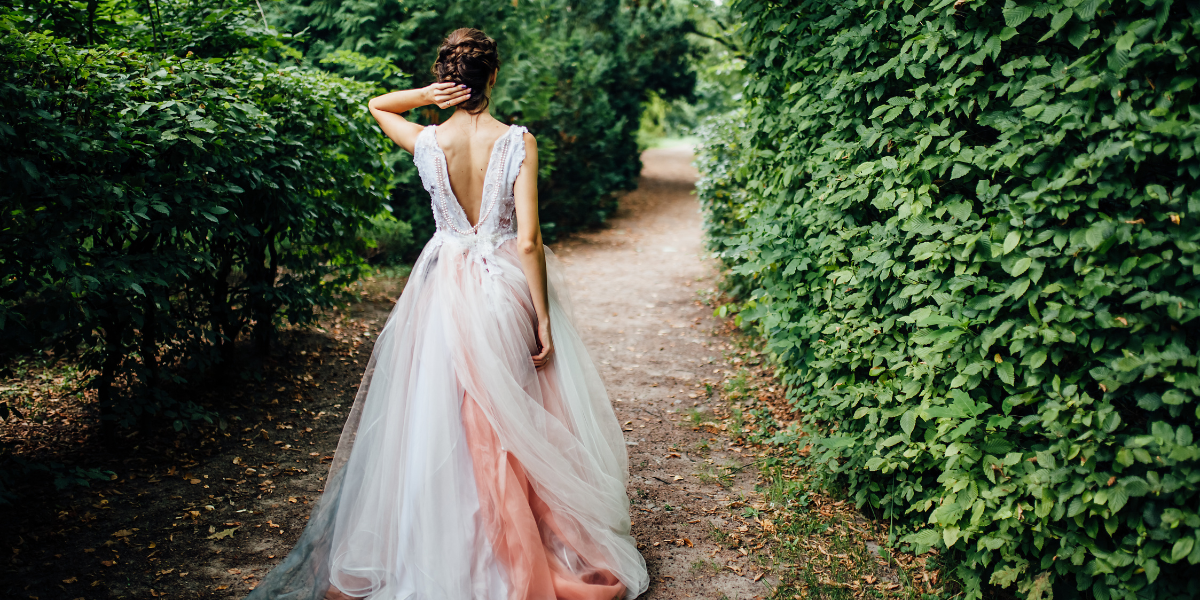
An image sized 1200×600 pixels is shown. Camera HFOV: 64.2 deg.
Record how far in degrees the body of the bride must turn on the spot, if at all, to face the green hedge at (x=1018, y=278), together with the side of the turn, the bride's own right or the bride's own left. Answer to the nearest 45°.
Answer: approximately 90° to the bride's own right

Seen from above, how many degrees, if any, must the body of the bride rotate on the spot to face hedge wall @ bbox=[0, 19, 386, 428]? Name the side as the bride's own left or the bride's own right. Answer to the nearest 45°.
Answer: approximately 45° to the bride's own left

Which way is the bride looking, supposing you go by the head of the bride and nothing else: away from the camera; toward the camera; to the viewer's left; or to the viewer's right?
away from the camera

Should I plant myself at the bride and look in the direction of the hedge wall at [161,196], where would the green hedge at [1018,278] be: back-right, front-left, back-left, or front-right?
back-right

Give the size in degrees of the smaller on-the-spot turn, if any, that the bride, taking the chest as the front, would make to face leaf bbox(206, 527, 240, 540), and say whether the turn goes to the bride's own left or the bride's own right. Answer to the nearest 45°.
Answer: approximately 45° to the bride's own left

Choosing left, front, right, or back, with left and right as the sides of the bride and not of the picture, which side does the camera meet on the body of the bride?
back
